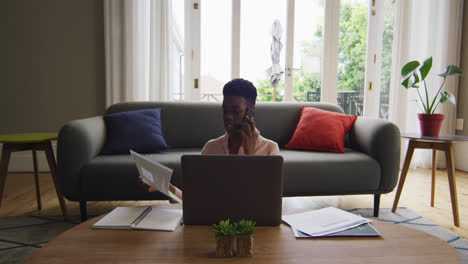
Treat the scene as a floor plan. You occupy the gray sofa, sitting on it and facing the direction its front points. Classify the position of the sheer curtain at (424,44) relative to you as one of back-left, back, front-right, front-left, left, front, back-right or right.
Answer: back-left

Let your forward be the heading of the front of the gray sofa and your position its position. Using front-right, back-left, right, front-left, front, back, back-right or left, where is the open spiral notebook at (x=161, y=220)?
front

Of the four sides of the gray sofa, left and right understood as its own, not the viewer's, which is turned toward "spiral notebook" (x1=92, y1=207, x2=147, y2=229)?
front

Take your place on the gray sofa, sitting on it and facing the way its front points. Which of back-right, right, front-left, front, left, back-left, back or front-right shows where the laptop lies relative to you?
front

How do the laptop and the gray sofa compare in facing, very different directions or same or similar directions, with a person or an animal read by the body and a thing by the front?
very different directions

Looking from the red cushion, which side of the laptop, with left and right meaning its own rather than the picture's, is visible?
front

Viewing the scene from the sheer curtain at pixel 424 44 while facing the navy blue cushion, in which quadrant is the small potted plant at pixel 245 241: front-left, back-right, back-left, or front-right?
front-left

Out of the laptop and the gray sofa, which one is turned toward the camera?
the gray sofa

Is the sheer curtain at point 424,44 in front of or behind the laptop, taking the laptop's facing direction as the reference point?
in front

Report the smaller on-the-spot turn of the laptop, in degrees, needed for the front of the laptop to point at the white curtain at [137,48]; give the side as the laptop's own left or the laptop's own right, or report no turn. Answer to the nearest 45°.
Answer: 0° — it already faces it

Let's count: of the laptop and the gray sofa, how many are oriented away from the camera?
1

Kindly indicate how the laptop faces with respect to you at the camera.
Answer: facing away from the viewer

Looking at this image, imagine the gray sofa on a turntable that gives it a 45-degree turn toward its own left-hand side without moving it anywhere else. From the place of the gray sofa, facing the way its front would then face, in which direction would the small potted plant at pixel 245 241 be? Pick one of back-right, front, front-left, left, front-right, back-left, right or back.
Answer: front-right

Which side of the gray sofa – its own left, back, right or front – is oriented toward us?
front

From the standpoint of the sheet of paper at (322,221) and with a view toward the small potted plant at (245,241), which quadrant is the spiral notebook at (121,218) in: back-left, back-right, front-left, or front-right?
front-right

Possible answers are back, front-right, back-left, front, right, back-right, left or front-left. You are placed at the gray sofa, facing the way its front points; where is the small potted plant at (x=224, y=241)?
front

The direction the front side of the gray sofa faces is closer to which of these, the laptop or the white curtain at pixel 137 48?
the laptop
